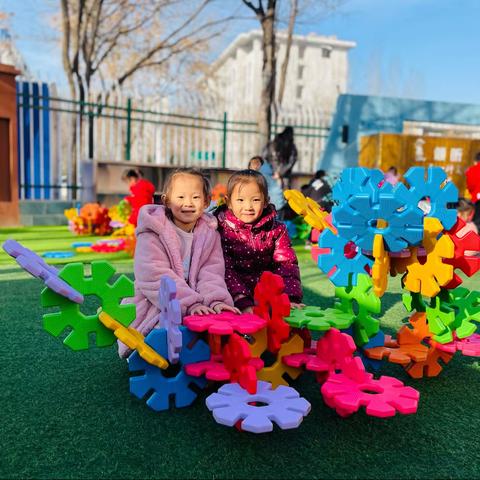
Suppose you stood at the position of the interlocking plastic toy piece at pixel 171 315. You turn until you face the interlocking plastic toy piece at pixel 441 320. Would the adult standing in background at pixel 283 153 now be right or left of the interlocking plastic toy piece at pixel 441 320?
left

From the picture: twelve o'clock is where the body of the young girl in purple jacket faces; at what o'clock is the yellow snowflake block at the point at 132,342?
The yellow snowflake block is roughly at 1 o'clock from the young girl in purple jacket.

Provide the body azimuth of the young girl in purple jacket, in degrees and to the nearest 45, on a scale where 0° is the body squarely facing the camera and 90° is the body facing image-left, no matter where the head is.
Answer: approximately 0°

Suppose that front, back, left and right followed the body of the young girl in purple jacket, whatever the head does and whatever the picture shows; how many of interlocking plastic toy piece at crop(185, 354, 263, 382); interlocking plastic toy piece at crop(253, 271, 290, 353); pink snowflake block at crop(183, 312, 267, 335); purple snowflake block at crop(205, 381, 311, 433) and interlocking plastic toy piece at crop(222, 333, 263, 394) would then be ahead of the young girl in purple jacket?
5

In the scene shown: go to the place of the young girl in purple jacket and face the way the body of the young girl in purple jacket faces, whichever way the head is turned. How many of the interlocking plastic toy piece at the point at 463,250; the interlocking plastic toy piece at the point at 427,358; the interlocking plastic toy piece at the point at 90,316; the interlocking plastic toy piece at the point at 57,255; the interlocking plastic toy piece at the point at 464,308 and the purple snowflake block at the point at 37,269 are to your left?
3

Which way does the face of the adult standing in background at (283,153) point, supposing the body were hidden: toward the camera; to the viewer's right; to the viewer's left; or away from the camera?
away from the camera

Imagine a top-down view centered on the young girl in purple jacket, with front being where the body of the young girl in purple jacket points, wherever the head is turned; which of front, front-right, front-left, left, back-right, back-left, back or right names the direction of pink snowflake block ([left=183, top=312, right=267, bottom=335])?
front

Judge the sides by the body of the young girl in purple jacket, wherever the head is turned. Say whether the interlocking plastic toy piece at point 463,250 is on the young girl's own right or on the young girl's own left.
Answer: on the young girl's own left

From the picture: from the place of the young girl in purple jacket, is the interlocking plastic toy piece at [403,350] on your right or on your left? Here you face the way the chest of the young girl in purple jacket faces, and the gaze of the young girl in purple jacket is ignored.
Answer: on your left

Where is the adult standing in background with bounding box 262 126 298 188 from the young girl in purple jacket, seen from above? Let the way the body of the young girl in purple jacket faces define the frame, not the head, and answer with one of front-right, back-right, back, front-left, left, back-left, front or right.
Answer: back

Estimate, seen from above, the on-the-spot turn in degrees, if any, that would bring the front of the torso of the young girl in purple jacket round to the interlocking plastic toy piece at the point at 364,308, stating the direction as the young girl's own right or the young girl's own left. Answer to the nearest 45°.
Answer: approximately 45° to the young girl's own left

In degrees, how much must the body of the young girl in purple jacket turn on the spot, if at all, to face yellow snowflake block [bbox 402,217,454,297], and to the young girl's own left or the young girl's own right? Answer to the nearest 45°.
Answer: approximately 90° to the young girl's own left

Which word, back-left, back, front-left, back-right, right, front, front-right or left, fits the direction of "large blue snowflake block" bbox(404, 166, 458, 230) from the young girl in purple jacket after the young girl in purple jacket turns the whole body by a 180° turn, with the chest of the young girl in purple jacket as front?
right

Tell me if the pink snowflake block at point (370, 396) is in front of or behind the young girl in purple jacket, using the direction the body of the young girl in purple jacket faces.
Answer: in front
